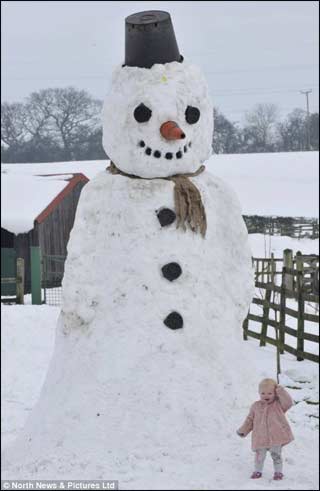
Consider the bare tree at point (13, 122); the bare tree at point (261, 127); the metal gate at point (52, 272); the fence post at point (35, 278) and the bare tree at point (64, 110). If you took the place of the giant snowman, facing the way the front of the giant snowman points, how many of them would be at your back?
5

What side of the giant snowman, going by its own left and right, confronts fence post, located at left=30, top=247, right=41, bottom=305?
back

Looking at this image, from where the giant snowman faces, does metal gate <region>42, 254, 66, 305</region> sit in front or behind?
behind

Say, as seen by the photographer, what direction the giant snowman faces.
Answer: facing the viewer

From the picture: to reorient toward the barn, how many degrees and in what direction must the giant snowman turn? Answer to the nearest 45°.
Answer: approximately 180°

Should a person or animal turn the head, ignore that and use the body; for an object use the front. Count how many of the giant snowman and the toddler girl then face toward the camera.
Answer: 2

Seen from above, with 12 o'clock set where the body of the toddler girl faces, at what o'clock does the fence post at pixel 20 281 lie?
The fence post is roughly at 5 o'clock from the toddler girl.

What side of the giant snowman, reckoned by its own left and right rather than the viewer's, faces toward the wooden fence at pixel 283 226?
back

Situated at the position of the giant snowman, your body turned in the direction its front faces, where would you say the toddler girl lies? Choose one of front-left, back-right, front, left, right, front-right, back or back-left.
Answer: front-left

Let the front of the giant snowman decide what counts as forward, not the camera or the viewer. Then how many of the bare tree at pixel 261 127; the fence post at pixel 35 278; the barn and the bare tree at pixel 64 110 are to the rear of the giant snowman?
4

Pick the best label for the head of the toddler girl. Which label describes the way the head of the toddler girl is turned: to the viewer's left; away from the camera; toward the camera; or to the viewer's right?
toward the camera

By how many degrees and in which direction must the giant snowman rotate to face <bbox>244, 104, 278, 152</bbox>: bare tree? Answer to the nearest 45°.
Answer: approximately 180°

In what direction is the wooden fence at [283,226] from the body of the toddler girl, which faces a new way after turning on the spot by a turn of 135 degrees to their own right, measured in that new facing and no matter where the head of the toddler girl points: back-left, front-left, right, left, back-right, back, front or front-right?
front-right

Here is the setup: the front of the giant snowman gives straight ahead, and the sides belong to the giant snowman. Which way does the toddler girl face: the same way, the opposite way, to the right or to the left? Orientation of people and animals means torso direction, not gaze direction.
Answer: the same way

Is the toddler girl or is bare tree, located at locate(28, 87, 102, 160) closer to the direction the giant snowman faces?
the toddler girl

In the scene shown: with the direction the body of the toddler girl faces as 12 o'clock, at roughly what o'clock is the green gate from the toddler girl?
The green gate is roughly at 5 o'clock from the toddler girl.
